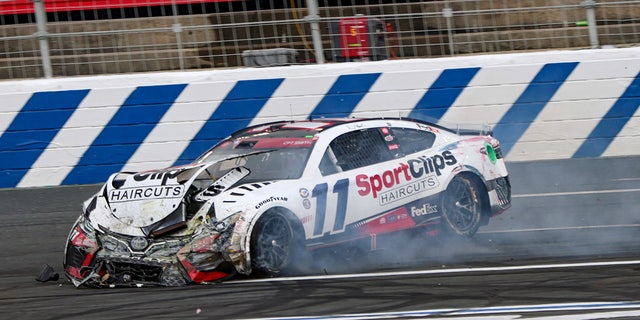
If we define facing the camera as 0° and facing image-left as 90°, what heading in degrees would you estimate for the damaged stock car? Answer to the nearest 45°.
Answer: approximately 45°

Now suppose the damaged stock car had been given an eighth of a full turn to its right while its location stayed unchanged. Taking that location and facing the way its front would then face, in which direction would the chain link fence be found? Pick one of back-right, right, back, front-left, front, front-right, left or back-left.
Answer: right

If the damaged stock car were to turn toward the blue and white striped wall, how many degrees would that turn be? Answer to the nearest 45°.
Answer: approximately 135° to its right
